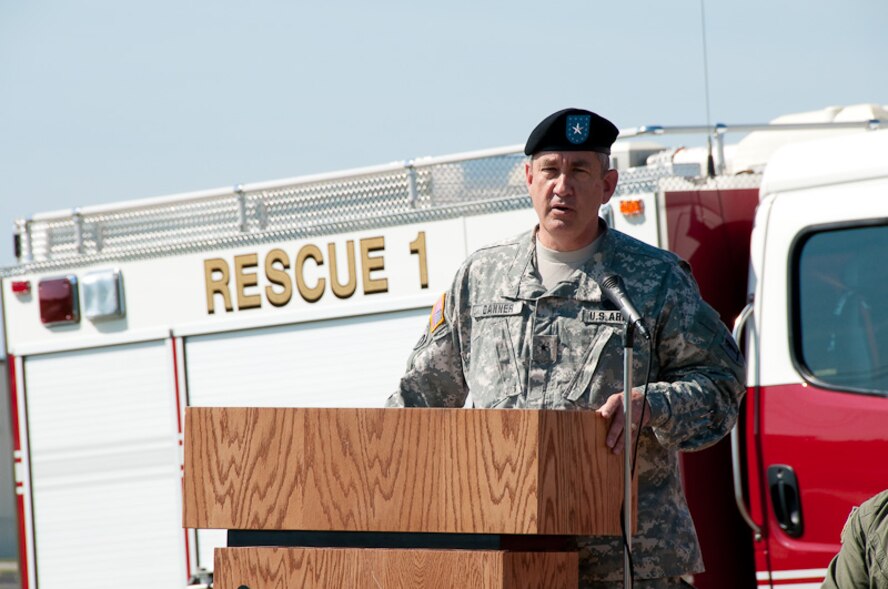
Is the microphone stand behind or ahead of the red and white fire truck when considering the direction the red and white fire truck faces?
ahead

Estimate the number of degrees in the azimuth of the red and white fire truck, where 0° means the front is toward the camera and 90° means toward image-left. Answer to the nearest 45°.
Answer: approximately 315°
